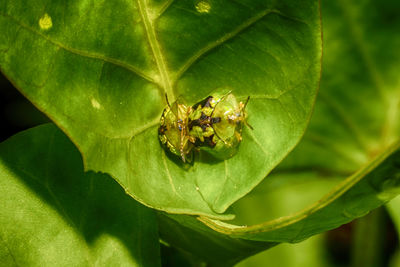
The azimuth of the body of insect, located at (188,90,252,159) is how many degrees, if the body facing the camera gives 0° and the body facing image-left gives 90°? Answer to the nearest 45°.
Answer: approximately 270°
